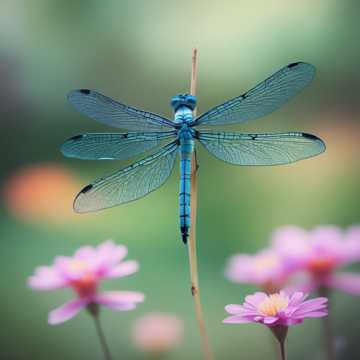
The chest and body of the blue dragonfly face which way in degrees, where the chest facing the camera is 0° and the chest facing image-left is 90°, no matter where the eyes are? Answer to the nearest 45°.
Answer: approximately 180°
